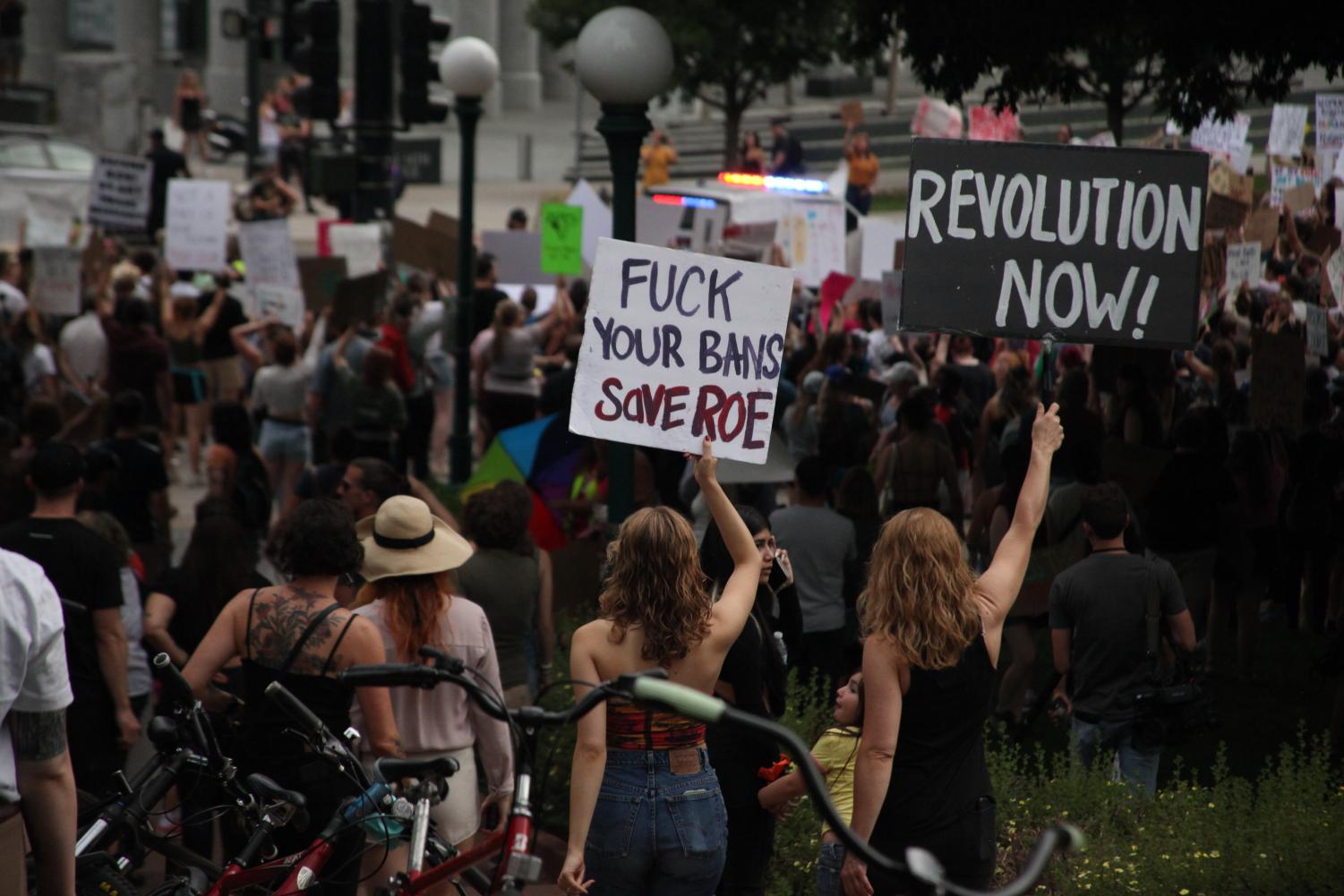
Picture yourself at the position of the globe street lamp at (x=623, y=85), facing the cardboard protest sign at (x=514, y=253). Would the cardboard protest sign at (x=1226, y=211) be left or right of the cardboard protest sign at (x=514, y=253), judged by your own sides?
right

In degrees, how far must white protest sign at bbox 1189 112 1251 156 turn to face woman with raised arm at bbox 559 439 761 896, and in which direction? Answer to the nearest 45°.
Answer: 0° — it already faces them

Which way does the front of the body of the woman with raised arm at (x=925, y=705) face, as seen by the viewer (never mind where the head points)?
away from the camera

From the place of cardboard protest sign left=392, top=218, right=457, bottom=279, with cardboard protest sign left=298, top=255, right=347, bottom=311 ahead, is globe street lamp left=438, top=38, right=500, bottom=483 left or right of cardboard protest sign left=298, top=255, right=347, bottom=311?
left

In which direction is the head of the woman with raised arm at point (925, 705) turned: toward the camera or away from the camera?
away from the camera

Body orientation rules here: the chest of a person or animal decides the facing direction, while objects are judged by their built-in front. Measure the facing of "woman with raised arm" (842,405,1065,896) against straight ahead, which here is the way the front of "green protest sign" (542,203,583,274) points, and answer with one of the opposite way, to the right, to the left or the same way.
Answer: the opposite way

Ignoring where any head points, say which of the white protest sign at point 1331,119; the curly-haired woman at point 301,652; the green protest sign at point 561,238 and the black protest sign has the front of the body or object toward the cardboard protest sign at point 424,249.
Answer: the curly-haired woman

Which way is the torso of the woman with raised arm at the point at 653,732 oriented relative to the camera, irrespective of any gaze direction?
away from the camera

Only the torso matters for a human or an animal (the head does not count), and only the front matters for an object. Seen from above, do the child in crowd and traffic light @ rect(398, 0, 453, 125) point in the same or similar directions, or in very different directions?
very different directions

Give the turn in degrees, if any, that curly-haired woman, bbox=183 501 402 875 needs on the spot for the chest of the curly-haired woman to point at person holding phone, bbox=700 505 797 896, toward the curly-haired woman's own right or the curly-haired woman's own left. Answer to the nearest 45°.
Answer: approximately 90° to the curly-haired woman's own right

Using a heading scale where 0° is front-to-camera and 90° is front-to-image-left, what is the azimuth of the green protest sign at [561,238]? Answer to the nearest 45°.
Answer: approximately 0°
